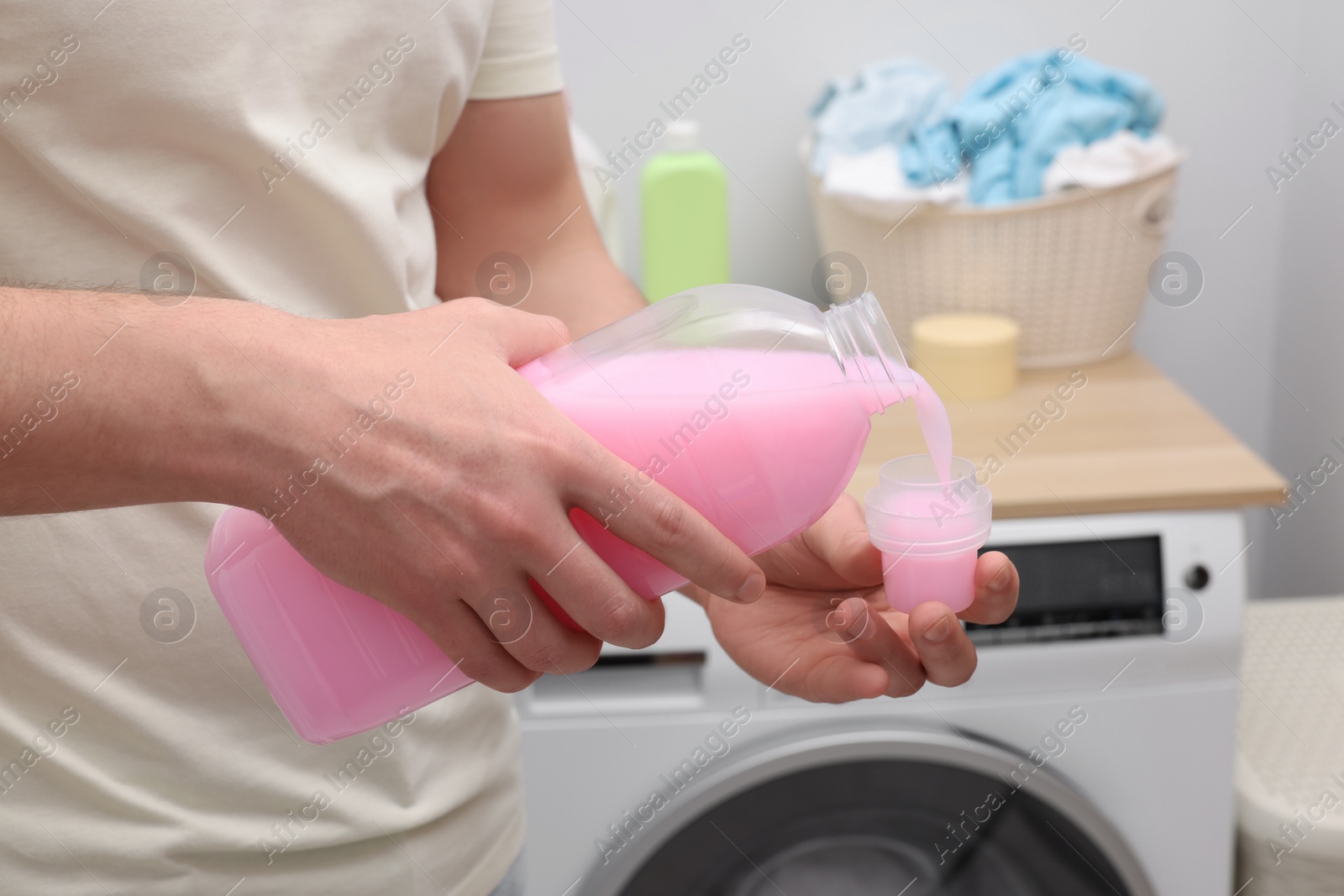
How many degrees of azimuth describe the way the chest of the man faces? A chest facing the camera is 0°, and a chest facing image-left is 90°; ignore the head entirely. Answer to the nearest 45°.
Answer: approximately 315°

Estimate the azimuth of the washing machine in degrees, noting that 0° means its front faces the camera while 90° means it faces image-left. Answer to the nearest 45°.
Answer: approximately 0°

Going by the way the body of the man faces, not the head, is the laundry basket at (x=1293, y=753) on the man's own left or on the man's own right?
on the man's own left

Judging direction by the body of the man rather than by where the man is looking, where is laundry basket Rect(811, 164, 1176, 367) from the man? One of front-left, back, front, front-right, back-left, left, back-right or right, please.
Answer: left

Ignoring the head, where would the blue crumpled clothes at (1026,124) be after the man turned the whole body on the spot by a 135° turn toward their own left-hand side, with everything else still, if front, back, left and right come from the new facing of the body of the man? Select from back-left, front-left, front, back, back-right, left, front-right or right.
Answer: front-right

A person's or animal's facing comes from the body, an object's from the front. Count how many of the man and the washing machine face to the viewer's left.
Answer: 0
